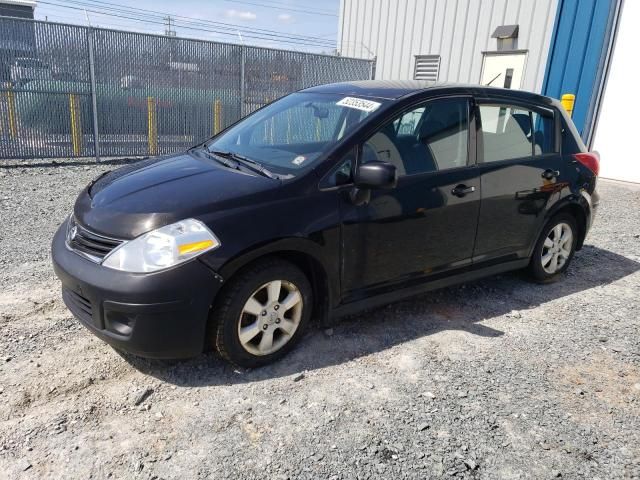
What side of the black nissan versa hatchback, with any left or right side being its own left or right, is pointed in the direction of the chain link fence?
right

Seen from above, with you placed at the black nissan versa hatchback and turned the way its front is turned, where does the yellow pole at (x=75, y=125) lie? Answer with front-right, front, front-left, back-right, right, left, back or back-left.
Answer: right

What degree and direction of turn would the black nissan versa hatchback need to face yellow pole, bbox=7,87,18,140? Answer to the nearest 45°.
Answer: approximately 90° to its right

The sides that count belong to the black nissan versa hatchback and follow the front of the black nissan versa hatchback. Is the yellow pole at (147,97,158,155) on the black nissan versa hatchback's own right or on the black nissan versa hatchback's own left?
on the black nissan versa hatchback's own right

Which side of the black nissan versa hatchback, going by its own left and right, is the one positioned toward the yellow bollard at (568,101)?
back

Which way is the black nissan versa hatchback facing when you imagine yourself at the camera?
facing the viewer and to the left of the viewer

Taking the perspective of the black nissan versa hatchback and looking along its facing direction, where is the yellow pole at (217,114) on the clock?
The yellow pole is roughly at 4 o'clock from the black nissan versa hatchback.
